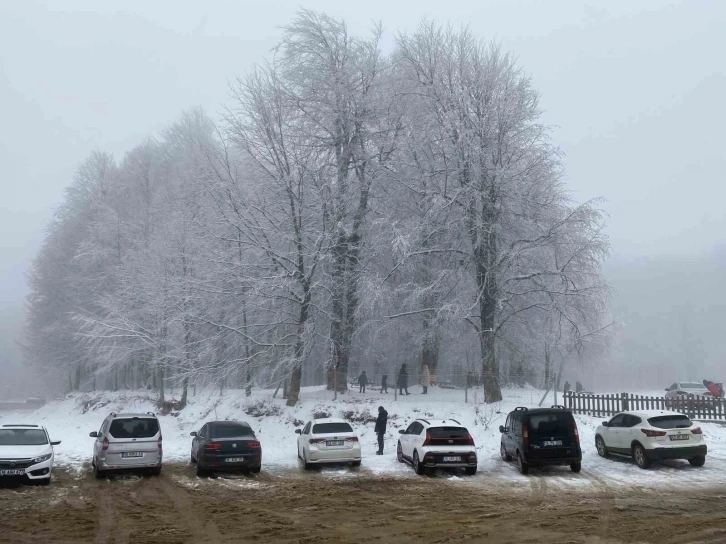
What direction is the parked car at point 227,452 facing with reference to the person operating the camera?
facing away from the viewer

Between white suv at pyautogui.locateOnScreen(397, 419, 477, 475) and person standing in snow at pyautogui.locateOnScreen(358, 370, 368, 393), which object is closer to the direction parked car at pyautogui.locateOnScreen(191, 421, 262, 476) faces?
the person standing in snow

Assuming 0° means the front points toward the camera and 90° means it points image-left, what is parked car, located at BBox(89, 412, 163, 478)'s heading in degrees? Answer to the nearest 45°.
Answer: approximately 180°

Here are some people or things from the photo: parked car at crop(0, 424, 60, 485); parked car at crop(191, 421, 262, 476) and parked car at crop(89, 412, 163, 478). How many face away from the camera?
2

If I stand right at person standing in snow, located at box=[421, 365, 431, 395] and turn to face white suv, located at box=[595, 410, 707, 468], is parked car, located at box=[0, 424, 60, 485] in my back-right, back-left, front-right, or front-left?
front-right

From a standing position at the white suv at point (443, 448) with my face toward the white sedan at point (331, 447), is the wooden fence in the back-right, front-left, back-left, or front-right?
back-right

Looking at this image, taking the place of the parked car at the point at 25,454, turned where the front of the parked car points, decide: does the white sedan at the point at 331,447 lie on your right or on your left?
on your left

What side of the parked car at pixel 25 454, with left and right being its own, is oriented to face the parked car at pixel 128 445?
left

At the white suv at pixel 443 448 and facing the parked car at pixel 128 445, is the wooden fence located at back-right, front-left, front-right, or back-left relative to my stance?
back-right

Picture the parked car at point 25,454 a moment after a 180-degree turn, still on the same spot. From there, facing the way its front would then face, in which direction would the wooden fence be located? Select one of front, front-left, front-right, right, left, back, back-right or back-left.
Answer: right

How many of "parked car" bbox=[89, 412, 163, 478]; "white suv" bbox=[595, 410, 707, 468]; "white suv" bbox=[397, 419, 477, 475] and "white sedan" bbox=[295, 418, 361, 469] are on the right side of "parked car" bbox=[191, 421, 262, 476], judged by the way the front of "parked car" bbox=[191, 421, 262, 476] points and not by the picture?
3

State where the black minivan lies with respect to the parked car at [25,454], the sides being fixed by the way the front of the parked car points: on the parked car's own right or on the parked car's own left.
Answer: on the parked car's own left

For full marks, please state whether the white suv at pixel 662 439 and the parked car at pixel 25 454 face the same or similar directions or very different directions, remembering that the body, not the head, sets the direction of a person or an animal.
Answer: very different directions

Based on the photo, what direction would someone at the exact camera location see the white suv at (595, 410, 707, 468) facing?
facing away from the viewer and to the left of the viewer

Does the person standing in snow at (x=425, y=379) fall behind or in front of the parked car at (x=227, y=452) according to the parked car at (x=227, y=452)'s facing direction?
in front
